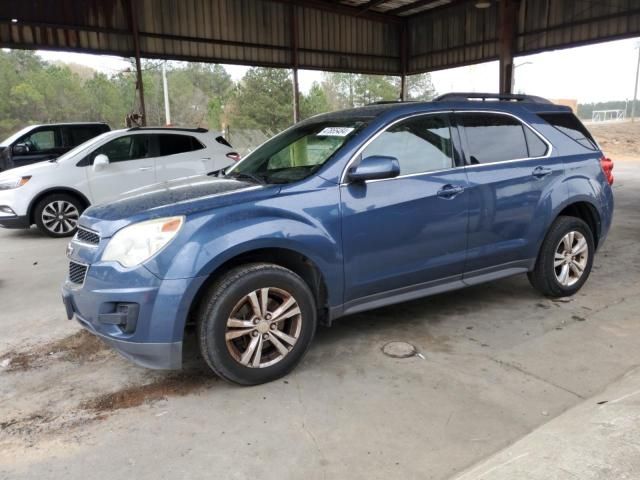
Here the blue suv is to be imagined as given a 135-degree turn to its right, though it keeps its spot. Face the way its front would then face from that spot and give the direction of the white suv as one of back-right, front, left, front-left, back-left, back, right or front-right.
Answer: front-left

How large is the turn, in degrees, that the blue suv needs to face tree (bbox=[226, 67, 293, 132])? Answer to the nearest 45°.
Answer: approximately 135° to its right

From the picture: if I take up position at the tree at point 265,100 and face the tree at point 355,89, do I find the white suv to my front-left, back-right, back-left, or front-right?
back-right

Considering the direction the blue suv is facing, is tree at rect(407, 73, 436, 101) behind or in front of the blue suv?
behind

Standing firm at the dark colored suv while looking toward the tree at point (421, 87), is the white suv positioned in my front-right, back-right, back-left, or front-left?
back-right

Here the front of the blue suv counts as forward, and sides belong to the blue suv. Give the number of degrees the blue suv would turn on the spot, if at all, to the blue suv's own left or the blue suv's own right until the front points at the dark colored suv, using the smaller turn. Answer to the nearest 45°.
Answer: approximately 90° to the blue suv's own right

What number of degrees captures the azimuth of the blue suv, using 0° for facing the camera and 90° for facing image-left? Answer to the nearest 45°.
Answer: approximately 45°
